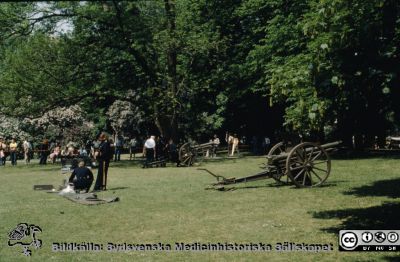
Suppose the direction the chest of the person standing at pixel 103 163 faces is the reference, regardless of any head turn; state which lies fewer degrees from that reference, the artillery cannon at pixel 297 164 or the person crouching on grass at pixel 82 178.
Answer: the person crouching on grass

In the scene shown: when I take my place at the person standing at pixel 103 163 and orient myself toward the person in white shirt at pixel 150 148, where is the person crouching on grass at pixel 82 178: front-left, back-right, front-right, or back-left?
back-left

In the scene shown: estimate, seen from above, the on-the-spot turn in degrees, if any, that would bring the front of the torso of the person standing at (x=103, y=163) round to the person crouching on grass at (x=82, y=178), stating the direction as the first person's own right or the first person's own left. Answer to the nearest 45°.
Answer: approximately 45° to the first person's own left

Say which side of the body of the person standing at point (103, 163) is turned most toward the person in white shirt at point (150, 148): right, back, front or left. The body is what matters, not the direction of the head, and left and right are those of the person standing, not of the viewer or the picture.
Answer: right

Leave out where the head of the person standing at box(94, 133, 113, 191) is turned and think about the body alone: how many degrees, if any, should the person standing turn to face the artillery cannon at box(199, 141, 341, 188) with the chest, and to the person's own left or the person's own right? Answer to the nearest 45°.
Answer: approximately 135° to the person's own left
